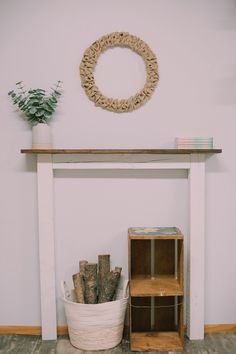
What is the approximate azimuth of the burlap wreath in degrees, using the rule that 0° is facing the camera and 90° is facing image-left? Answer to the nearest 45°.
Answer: approximately 0°

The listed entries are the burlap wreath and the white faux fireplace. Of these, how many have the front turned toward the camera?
2

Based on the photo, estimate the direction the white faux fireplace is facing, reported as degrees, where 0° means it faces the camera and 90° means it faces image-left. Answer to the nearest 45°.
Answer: approximately 0°
